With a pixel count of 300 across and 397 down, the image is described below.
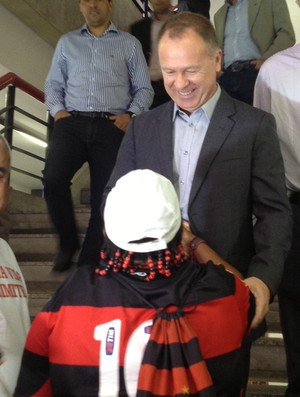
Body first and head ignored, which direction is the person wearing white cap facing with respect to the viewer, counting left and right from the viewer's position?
facing away from the viewer

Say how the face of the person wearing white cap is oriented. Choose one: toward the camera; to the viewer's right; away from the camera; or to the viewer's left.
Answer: away from the camera

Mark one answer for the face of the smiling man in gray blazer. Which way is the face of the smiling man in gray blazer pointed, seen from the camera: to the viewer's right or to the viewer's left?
to the viewer's left

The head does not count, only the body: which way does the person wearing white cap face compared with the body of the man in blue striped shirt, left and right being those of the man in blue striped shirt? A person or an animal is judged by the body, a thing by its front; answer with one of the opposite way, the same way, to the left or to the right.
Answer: the opposite way

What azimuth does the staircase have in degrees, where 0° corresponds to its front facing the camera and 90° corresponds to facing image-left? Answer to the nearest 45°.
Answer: approximately 0°

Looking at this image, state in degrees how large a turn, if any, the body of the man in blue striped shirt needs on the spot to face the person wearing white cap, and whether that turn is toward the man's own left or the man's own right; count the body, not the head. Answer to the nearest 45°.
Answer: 0° — they already face them
